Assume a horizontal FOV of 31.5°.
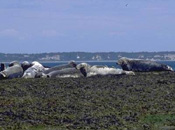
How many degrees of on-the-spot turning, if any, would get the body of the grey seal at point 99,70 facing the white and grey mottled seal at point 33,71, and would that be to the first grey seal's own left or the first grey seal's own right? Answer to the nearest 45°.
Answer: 0° — it already faces it

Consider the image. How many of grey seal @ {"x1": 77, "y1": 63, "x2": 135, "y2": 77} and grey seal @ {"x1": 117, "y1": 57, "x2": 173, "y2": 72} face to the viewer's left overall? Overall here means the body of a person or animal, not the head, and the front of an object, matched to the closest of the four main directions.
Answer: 2

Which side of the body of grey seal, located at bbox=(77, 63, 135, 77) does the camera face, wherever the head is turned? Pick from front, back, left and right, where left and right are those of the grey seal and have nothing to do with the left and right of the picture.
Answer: left

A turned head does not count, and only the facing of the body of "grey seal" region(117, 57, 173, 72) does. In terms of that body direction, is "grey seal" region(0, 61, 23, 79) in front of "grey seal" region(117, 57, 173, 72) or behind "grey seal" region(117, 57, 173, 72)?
in front

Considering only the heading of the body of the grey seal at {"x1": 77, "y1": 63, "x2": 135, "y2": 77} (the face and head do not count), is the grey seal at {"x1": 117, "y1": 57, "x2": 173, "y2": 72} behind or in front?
behind

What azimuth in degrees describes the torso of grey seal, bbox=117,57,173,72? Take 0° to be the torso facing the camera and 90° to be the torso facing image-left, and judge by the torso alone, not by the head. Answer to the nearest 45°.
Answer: approximately 90°

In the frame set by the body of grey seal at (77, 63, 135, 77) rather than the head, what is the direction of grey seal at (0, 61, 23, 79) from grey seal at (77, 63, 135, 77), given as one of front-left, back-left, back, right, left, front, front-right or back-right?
front

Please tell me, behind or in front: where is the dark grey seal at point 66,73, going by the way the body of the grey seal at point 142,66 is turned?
in front

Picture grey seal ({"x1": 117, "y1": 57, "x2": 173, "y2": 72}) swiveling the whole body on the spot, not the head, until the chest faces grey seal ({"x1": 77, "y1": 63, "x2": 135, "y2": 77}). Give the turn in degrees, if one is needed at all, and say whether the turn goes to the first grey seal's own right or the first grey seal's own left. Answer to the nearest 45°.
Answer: approximately 45° to the first grey seal's own left
